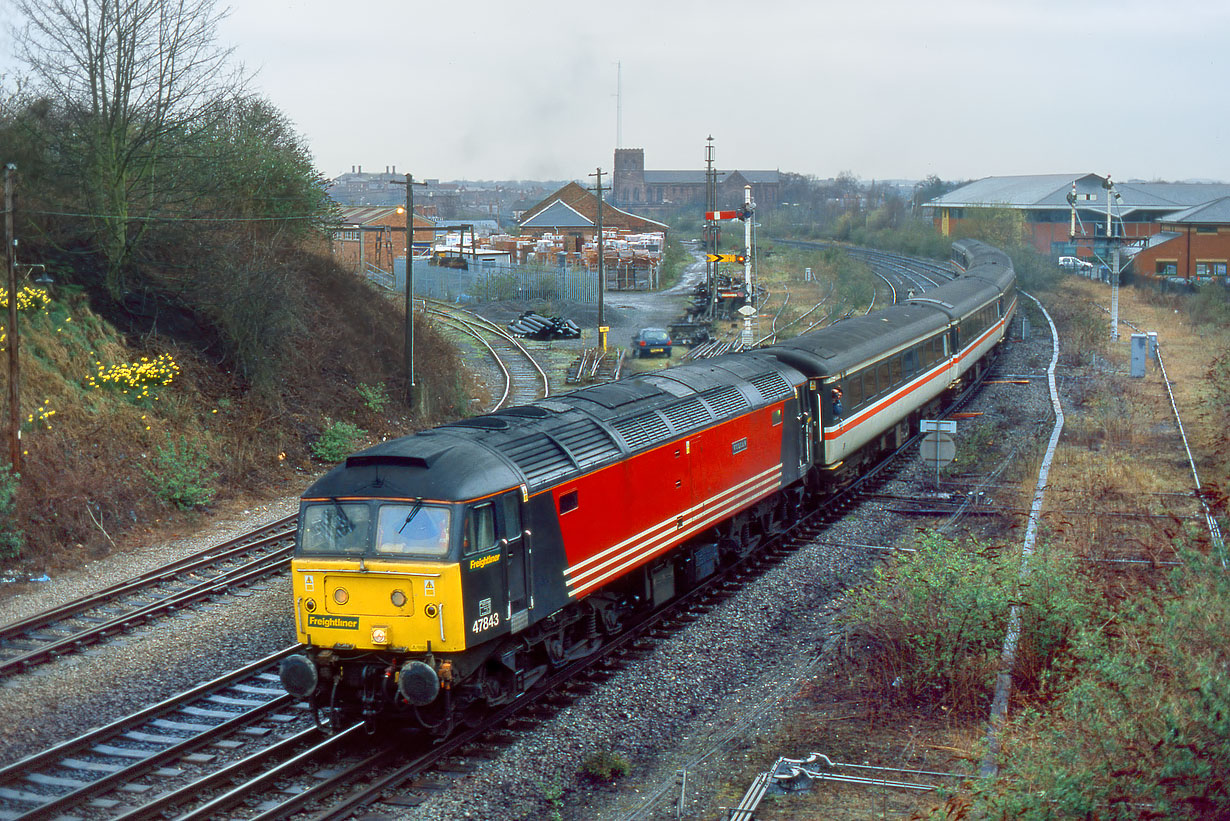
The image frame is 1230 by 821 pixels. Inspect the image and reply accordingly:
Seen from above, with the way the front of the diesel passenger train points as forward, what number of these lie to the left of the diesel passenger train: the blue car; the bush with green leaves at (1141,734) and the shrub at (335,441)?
1

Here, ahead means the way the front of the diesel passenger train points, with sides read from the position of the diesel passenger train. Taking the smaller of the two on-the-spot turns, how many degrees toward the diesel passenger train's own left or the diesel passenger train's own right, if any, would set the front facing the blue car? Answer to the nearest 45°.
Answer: approximately 135° to the diesel passenger train's own right

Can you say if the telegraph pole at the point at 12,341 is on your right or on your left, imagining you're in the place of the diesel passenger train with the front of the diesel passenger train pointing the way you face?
on your right

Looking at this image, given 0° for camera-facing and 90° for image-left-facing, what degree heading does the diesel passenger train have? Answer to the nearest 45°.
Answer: approximately 45°

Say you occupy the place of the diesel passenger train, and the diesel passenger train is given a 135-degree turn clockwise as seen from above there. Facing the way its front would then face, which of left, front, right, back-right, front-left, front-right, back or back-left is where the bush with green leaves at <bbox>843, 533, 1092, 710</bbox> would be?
right

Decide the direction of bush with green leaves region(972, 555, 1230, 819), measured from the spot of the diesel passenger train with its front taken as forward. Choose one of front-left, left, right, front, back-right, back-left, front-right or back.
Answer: left

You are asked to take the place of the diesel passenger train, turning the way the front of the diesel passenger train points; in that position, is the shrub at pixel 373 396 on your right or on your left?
on your right

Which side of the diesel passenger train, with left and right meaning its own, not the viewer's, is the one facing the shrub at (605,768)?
left

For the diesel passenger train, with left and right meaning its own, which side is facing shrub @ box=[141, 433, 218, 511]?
right
